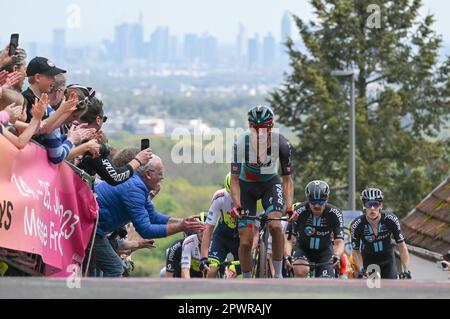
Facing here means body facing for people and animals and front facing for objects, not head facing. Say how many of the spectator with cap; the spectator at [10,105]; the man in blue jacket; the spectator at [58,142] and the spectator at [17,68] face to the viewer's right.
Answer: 5

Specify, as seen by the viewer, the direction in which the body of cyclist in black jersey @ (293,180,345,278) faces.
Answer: toward the camera

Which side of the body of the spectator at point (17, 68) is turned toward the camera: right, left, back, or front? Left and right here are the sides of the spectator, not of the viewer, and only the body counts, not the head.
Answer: right

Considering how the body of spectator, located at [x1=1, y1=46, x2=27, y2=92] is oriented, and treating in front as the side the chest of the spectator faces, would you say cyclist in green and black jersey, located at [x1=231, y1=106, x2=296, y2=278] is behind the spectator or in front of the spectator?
in front

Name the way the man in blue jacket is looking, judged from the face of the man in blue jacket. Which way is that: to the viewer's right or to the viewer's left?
to the viewer's right

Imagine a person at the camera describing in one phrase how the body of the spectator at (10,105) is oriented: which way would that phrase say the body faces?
to the viewer's right

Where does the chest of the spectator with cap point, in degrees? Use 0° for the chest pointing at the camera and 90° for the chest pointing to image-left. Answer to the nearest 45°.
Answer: approximately 270°

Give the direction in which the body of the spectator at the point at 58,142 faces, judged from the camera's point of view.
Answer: to the viewer's right

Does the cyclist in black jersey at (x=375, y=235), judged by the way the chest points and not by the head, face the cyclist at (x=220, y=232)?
no

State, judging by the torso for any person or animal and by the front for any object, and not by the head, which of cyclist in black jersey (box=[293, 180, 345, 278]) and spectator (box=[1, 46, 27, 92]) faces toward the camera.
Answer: the cyclist in black jersey

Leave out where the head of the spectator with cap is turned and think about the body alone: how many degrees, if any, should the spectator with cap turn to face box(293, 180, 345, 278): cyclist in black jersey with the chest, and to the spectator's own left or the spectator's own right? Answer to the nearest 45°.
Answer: approximately 45° to the spectator's own left

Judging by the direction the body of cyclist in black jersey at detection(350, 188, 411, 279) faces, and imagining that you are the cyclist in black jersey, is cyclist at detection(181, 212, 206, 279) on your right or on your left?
on your right

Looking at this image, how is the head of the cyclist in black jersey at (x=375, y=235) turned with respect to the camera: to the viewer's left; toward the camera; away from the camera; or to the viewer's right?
toward the camera
